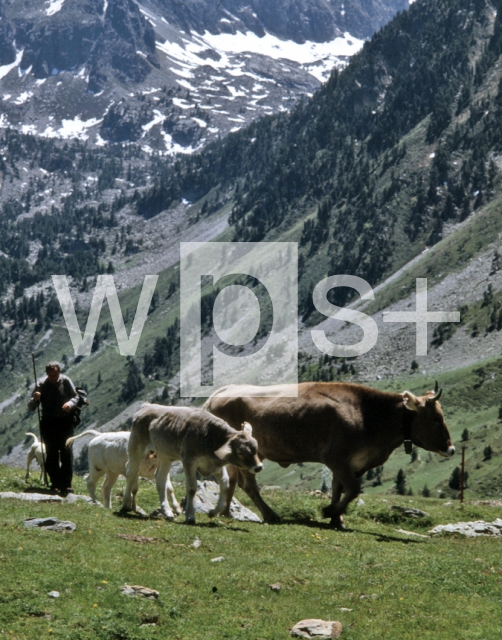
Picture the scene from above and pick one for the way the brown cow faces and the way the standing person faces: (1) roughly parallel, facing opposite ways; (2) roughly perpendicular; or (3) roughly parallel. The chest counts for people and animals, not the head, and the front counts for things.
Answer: roughly perpendicular

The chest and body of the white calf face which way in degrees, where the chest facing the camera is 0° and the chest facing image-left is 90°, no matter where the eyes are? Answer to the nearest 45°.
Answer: approximately 270°

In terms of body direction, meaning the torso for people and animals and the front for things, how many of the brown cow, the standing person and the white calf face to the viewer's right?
2

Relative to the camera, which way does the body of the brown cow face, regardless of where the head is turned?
to the viewer's right

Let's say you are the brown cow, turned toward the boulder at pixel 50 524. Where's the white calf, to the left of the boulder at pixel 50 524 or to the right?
right

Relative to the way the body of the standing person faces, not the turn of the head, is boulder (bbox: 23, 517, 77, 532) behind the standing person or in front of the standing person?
in front

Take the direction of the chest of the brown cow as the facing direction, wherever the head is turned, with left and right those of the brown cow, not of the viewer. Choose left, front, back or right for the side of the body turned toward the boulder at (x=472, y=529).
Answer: front

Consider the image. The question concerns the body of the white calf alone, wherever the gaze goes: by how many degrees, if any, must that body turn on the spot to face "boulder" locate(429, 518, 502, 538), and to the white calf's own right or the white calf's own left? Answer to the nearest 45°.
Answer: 0° — it already faces it

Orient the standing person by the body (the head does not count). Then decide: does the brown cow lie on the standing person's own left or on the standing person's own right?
on the standing person's own left
